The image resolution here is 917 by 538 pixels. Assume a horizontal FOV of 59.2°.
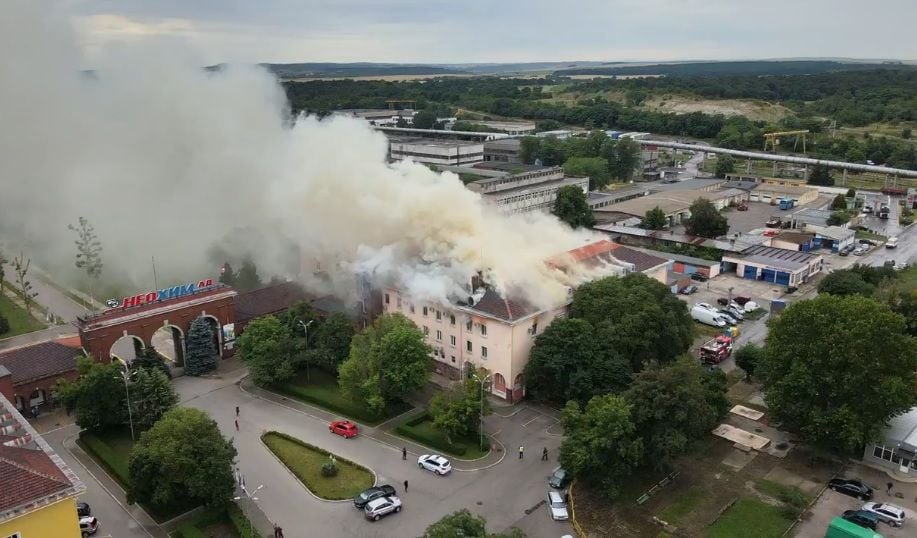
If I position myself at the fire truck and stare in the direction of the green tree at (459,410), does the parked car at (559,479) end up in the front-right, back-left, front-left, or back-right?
front-left

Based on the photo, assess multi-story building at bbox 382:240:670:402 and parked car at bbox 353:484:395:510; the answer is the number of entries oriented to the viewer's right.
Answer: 0

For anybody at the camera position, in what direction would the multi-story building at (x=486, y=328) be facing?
facing the viewer and to the left of the viewer

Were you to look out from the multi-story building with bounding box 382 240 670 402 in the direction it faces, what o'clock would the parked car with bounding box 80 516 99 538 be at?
The parked car is roughly at 12 o'clock from the multi-story building.

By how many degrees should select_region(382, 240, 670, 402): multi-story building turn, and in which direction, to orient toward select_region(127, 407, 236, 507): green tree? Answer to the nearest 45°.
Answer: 0° — it already faces it

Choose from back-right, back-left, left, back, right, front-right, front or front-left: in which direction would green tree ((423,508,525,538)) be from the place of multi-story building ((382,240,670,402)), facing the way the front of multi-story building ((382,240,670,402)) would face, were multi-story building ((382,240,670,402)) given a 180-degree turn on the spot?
back-right

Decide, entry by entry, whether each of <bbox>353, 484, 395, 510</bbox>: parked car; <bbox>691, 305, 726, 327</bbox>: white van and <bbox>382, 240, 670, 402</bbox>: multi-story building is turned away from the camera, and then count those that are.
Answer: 0

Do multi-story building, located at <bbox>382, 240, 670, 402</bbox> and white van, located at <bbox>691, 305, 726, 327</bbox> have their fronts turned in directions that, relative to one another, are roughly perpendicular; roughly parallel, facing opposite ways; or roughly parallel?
roughly perpendicular

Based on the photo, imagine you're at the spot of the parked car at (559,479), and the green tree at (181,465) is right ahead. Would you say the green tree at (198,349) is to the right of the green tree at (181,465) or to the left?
right

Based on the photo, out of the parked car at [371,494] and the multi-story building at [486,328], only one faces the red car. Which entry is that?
the multi-story building

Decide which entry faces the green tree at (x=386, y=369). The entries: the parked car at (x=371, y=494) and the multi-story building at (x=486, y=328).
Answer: the multi-story building
